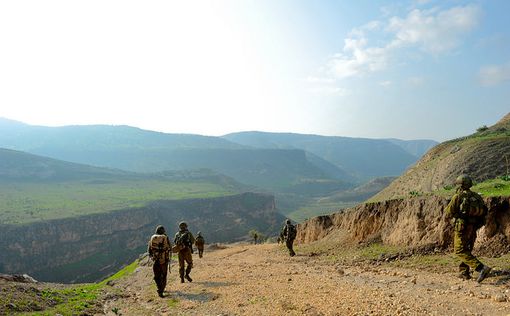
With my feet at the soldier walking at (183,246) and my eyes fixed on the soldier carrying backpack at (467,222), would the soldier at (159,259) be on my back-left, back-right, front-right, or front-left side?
front-right

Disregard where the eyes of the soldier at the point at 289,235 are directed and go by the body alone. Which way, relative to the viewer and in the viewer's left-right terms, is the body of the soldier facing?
facing away from the viewer

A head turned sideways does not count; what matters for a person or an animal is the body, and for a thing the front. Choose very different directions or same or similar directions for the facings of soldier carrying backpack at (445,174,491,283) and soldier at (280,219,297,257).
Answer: same or similar directions

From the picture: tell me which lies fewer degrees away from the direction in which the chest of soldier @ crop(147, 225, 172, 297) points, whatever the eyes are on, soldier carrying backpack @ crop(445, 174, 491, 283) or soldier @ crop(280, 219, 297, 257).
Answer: the soldier

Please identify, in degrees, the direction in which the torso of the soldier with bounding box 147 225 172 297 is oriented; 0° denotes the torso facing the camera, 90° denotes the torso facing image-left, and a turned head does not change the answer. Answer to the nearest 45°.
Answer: approximately 180°

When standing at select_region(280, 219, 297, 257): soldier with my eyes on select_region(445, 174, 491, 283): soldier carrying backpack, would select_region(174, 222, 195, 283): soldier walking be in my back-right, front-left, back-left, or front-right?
front-right

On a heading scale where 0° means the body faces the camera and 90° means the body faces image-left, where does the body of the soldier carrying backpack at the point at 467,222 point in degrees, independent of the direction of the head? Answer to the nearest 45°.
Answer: approximately 135°

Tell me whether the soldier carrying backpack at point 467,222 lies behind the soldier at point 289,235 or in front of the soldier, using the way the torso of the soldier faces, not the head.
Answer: behind

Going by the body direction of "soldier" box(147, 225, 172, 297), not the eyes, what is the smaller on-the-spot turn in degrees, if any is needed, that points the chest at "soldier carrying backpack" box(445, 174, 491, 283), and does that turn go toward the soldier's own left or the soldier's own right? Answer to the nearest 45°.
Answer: approximately 135° to the soldier's own right

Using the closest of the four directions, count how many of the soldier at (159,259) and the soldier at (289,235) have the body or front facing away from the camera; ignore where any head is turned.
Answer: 2

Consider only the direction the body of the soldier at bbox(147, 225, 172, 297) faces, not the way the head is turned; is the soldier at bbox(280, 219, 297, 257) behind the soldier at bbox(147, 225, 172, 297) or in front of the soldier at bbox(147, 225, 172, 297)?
in front

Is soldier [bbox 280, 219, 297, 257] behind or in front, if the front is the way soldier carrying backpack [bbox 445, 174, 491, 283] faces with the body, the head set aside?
in front
